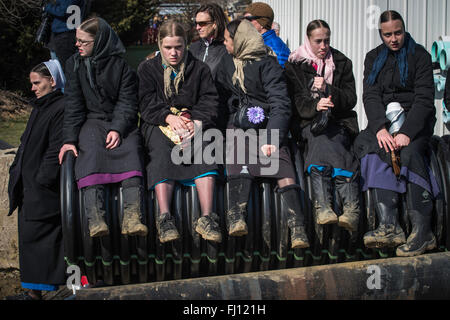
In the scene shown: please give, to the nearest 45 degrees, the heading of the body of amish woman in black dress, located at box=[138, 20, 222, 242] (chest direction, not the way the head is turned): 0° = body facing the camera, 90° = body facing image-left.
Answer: approximately 0°

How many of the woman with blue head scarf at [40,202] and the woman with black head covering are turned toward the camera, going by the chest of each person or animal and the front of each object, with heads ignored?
1

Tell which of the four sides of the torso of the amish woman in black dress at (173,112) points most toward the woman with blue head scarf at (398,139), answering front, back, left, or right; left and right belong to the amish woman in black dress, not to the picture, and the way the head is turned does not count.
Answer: left

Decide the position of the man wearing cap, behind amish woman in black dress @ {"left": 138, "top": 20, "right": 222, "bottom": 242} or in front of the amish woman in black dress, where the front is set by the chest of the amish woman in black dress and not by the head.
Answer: behind
